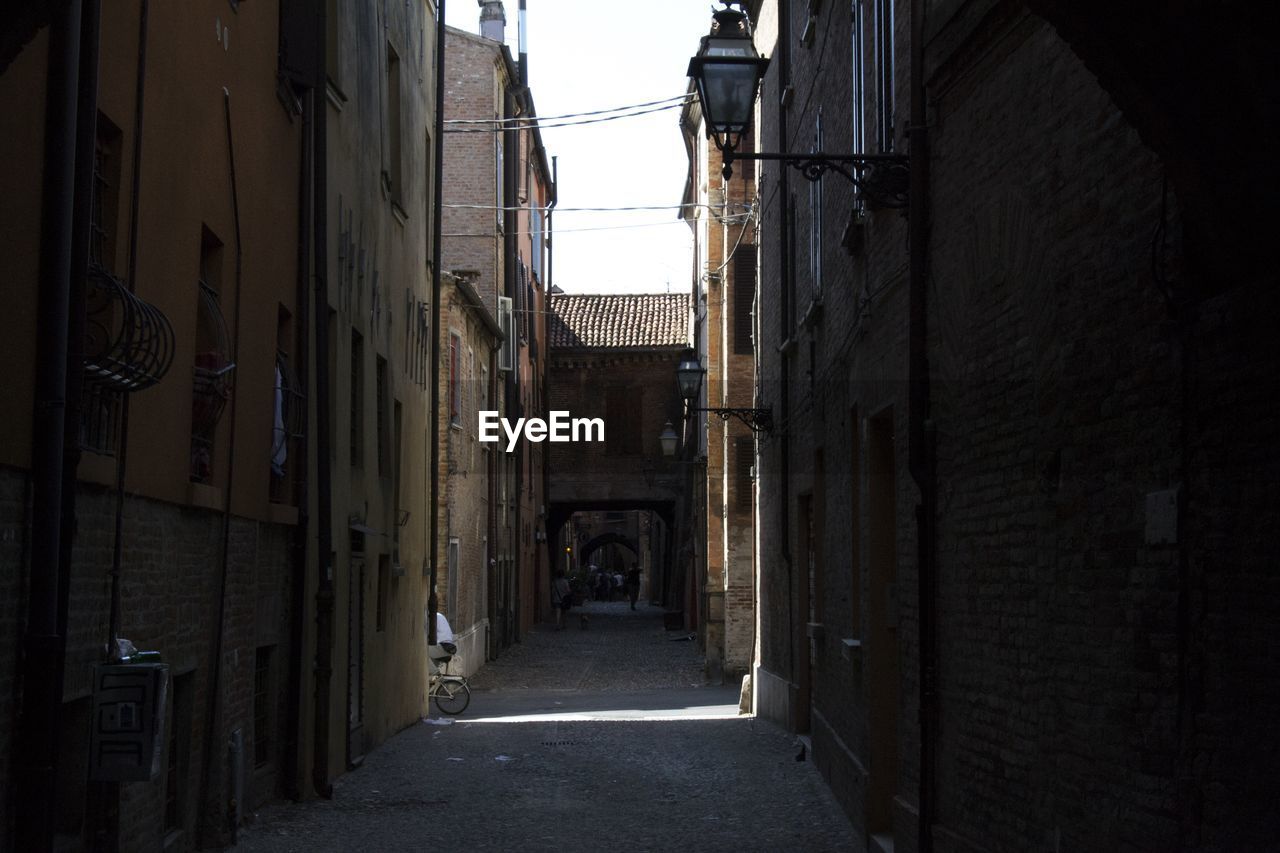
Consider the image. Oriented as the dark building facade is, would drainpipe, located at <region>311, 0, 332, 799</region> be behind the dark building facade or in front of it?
in front

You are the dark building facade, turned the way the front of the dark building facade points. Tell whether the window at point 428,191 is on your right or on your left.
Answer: on your right

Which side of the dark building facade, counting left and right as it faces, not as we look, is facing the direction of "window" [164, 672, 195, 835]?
front

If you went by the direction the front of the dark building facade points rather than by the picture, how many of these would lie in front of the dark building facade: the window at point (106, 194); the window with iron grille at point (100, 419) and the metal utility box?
3

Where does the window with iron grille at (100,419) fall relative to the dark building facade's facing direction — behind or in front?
in front

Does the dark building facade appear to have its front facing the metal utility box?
yes

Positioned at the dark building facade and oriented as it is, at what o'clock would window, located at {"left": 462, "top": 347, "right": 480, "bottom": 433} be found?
The window is roughly at 2 o'clock from the dark building facade.

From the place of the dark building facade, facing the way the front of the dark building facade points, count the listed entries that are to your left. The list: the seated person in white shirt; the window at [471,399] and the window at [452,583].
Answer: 0

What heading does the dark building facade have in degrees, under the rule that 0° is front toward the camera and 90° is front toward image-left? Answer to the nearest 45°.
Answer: approximately 90°

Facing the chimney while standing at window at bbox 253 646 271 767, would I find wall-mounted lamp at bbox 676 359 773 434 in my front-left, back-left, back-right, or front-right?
front-right

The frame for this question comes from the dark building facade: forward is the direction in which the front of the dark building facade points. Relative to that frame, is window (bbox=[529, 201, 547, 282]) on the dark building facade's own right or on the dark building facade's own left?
on the dark building facade's own right

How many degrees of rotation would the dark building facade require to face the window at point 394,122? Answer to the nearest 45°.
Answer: approximately 45° to its right

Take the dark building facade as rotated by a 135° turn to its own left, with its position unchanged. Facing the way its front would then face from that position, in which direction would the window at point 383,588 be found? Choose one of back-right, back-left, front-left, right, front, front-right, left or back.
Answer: back

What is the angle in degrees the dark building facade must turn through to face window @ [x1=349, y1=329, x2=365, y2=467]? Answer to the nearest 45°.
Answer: approximately 45° to its right

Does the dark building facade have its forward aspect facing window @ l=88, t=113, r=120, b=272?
yes

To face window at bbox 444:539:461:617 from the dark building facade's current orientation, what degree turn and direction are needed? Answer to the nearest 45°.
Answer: approximately 45° to its right

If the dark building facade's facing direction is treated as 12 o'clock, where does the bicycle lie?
The bicycle is roughly at 2 o'clock from the dark building facade.

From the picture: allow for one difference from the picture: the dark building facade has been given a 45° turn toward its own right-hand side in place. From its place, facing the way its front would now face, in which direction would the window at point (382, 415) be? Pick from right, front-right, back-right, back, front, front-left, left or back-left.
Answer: front

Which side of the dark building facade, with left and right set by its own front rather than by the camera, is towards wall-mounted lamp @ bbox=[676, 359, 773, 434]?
right

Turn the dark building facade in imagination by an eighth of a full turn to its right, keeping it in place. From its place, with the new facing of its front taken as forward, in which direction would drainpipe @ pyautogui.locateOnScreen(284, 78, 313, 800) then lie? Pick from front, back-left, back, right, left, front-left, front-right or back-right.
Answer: front
